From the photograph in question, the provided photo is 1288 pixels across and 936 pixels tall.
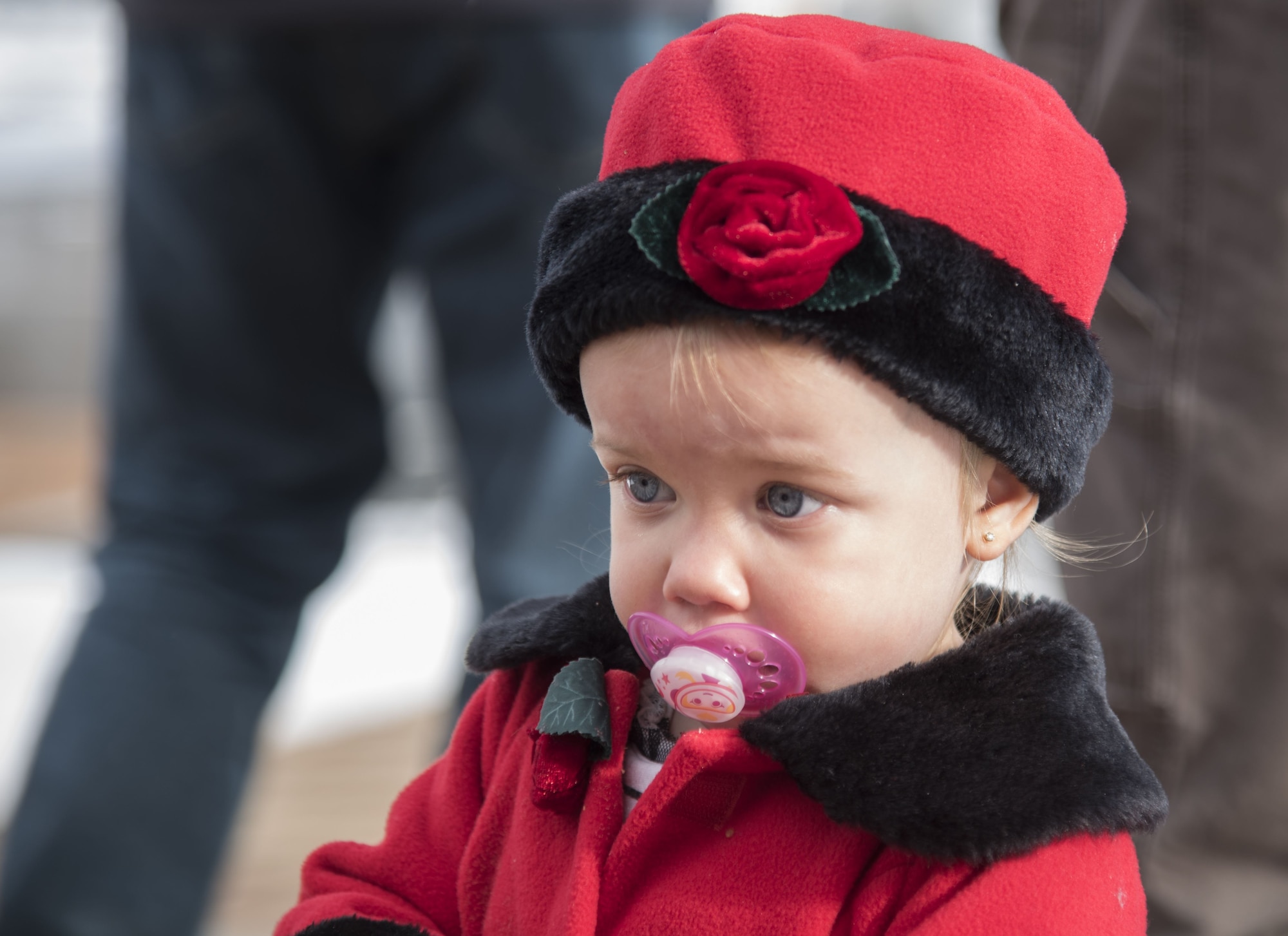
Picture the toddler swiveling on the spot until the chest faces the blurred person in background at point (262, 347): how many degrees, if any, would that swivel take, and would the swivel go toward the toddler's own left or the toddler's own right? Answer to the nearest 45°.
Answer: approximately 90° to the toddler's own right

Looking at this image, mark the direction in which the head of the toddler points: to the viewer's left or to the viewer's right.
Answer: to the viewer's left

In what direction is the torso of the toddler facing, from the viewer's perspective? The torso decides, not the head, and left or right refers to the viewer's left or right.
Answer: facing the viewer and to the left of the viewer
